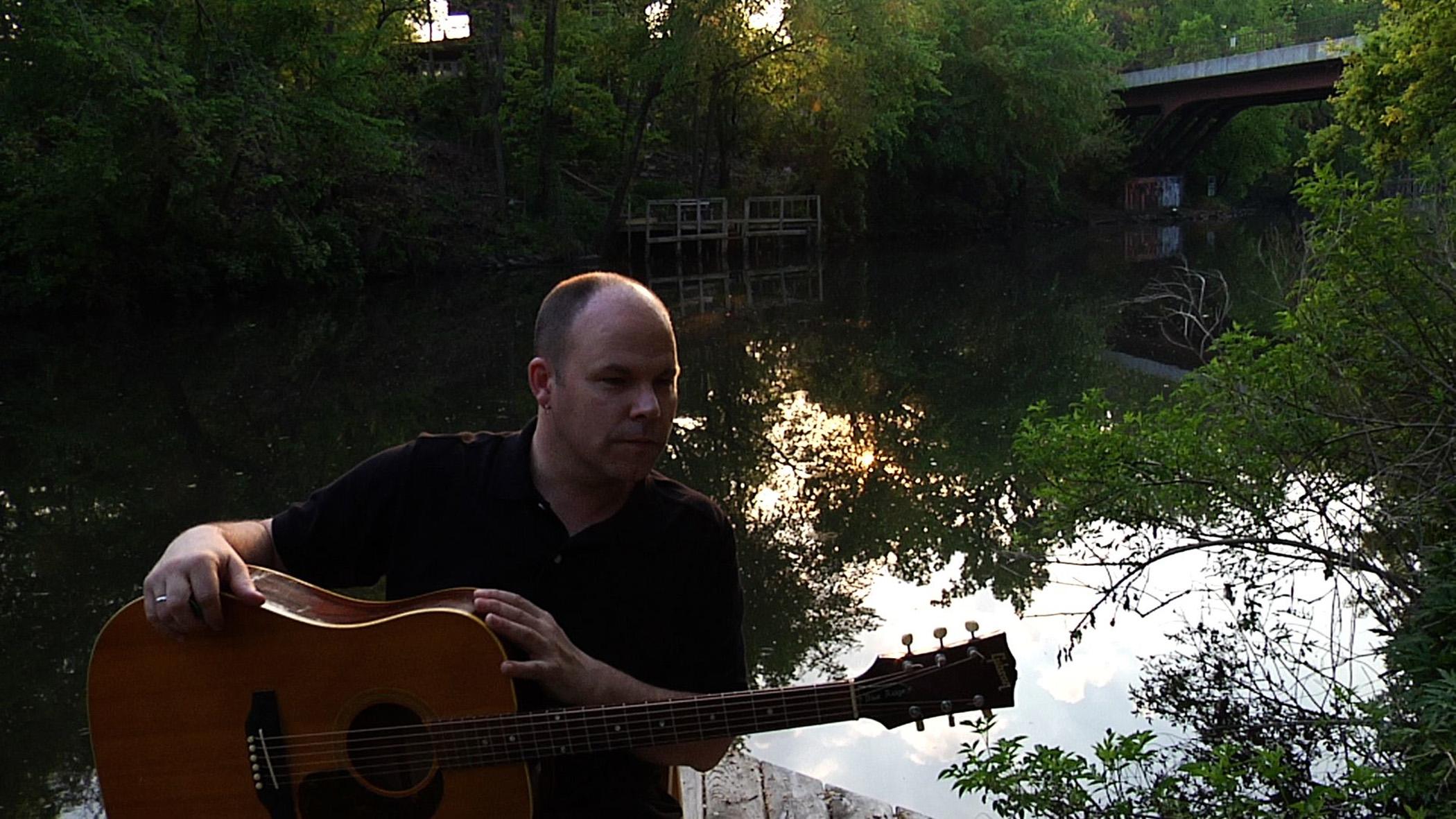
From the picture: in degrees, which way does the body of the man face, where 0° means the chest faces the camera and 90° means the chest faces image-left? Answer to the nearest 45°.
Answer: approximately 0°

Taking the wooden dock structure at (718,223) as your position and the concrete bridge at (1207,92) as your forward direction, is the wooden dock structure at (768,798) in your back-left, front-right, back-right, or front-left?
back-right

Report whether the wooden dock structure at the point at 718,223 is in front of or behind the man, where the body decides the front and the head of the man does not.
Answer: behind

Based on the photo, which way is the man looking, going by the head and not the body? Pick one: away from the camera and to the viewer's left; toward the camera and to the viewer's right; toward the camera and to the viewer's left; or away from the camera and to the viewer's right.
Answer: toward the camera and to the viewer's right

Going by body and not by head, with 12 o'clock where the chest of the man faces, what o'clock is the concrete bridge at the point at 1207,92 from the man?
The concrete bridge is roughly at 7 o'clock from the man.
